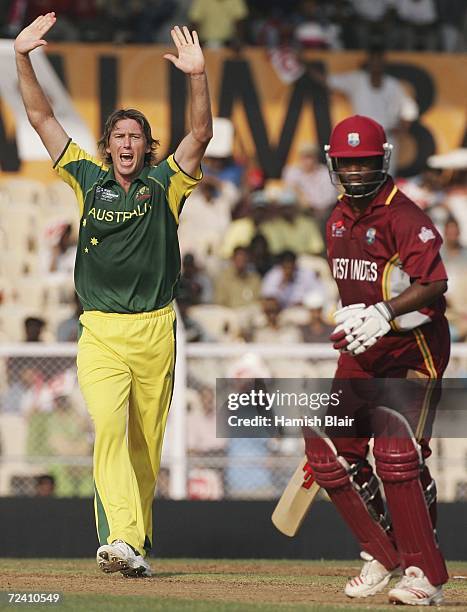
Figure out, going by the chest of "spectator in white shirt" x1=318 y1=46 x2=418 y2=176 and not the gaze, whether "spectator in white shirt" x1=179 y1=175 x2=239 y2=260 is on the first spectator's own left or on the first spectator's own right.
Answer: on the first spectator's own right

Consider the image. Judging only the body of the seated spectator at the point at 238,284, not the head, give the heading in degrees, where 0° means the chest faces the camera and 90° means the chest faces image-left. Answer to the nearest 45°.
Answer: approximately 0°

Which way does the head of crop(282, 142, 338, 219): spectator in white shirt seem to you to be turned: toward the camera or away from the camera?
toward the camera

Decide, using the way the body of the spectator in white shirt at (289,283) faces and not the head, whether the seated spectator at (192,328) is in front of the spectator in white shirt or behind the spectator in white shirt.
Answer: in front

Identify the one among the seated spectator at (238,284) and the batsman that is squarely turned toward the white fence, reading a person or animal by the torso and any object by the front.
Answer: the seated spectator

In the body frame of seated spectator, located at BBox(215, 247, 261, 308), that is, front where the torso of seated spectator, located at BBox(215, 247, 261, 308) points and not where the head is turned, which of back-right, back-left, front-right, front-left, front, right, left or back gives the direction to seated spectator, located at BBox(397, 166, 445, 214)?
back-left

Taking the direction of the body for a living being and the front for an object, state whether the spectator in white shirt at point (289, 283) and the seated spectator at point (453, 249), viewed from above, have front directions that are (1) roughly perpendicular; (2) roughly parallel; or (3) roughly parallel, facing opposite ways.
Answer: roughly parallel

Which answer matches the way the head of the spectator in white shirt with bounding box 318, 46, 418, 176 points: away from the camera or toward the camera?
toward the camera

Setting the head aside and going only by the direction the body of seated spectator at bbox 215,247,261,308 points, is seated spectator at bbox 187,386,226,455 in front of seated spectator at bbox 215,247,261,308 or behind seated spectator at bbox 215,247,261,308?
in front

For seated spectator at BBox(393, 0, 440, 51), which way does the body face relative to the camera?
toward the camera

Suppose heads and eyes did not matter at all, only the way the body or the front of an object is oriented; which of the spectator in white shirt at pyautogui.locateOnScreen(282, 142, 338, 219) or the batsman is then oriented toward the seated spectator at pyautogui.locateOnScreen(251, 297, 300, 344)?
the spectator in white shirt

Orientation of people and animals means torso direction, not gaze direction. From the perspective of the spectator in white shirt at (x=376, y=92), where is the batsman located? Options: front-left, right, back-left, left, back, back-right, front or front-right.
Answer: front

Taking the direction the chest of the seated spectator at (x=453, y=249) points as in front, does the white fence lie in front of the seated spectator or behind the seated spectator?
in front

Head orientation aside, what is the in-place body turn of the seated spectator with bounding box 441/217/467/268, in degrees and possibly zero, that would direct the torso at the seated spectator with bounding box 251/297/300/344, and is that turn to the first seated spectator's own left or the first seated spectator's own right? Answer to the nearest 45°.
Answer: approximately 45° to the first seated spectator's own right

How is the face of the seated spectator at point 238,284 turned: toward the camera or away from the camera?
toward the camera

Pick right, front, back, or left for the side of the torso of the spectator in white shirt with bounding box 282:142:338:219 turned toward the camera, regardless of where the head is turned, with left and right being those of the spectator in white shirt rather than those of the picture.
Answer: front

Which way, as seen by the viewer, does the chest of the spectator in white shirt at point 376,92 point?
toward the camera
